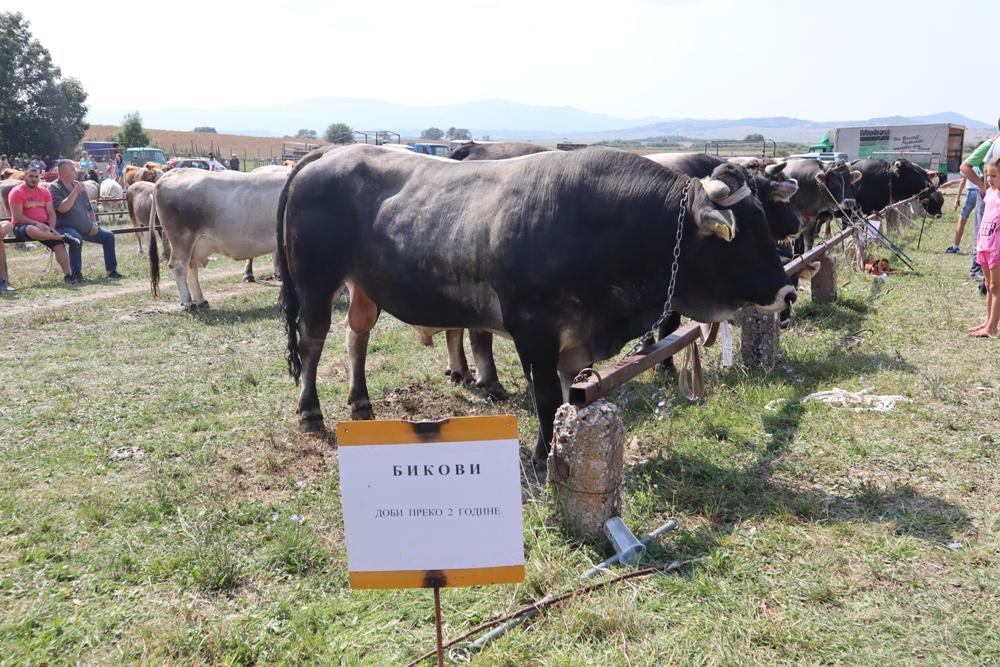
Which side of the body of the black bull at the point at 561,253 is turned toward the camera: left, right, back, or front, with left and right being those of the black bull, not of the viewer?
right

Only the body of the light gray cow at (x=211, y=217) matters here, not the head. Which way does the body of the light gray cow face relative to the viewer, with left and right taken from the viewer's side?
facing to the right of the viewer

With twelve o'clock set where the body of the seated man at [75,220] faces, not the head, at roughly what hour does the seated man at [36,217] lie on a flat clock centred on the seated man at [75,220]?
the seated man at [36,217] is roughly at 3 o'clock from the seated man at [75,220].

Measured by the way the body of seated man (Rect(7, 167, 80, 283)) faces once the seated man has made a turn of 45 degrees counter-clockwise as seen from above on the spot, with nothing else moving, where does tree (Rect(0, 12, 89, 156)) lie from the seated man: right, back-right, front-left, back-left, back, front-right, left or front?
left

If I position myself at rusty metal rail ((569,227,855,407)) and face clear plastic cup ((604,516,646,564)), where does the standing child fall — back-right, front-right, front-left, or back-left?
back-left

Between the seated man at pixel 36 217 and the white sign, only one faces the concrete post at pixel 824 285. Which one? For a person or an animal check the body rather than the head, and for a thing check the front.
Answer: the seated man

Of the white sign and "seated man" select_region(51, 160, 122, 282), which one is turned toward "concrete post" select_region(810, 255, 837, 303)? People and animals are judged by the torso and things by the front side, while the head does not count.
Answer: the seated man

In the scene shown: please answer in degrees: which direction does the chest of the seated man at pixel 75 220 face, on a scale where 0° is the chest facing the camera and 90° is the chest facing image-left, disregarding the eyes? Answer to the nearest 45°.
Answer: approximately 315°

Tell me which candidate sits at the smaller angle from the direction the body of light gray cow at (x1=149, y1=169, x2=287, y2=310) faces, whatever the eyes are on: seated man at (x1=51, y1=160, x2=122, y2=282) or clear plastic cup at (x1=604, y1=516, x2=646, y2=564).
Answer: the clear plastic cup
